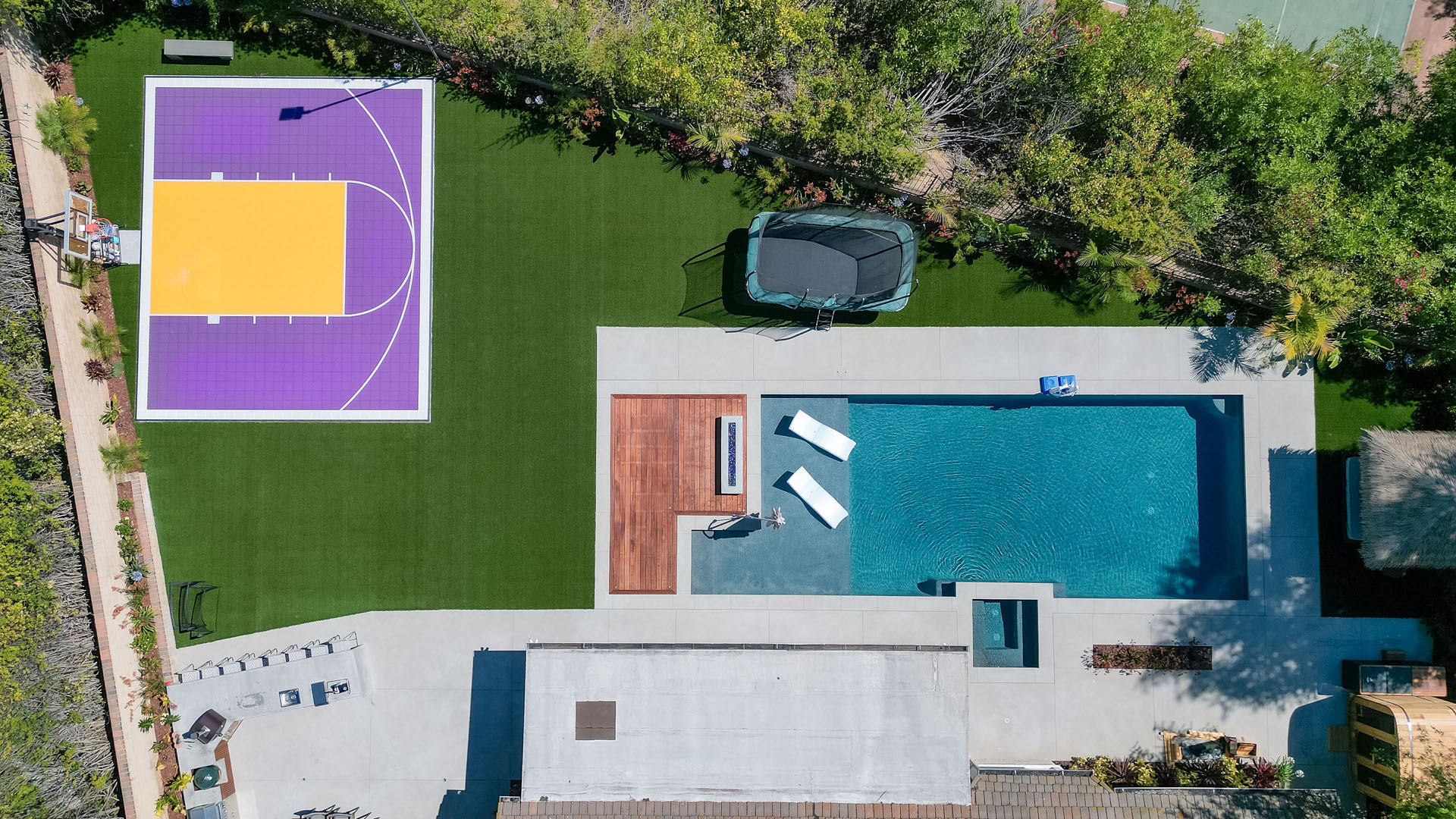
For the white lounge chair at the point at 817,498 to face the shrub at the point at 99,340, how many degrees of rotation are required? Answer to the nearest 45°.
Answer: approximately 135° to its right

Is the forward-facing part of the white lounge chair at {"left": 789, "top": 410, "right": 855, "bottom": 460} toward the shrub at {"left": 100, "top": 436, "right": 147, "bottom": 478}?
no

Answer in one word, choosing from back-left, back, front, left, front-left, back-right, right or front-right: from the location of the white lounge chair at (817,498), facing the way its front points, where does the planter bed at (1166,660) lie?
front-left

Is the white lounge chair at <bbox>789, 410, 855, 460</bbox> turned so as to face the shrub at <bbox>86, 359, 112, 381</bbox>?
no

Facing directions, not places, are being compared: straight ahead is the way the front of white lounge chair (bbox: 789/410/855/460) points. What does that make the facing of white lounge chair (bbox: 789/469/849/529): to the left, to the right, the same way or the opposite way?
the same way

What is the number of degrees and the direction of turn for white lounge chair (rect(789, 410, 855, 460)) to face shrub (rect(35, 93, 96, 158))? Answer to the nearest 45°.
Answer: approximately 135° to its right

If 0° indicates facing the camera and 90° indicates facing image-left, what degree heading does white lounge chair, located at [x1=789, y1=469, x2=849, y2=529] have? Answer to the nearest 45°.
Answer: approximately 315°

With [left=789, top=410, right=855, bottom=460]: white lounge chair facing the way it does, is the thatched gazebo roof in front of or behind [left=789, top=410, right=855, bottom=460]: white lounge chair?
in front

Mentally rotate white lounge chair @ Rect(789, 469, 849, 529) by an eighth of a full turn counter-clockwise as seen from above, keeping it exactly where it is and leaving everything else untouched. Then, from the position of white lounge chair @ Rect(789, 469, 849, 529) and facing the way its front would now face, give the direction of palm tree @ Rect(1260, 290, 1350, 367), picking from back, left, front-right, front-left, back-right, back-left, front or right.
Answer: front

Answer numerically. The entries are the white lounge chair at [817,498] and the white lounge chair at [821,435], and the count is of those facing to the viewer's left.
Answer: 0

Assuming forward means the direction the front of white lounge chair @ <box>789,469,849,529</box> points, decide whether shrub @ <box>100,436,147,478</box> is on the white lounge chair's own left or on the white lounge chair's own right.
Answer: on the white lounge chair's own right

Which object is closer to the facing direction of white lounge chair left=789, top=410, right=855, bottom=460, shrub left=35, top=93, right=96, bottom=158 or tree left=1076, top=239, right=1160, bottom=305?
the tree

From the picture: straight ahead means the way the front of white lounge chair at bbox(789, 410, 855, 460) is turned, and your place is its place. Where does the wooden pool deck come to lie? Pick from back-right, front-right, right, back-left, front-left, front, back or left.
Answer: back-right

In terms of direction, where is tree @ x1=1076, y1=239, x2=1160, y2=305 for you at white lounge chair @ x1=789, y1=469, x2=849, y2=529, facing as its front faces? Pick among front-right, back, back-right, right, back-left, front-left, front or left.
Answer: front-left

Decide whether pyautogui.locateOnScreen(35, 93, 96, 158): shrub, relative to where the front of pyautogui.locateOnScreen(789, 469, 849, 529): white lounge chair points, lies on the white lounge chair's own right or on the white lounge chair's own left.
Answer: on the white lounge chair's own right

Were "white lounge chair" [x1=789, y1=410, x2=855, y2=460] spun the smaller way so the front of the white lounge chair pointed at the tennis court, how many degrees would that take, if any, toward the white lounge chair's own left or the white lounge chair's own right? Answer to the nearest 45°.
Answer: approximately 45° to the white lounge chair's own left

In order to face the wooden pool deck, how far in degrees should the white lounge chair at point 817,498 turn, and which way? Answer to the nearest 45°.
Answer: approximately 135° to its right
